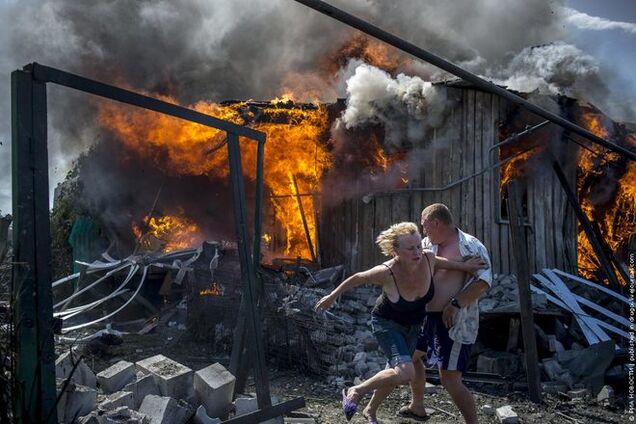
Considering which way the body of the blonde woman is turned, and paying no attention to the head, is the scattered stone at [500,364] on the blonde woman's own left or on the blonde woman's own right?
on the blonde woman's own left

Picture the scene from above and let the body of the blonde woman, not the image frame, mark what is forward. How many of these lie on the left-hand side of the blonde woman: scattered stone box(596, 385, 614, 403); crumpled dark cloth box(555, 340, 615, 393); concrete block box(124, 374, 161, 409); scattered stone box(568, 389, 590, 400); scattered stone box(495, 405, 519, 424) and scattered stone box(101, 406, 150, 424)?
4

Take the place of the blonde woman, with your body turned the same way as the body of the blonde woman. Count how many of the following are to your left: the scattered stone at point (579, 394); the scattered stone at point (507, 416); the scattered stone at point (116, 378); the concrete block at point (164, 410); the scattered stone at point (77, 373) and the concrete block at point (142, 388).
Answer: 2

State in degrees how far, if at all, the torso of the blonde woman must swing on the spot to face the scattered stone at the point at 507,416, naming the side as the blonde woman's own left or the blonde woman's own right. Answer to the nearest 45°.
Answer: approximately 90° to the blonde woman's own left

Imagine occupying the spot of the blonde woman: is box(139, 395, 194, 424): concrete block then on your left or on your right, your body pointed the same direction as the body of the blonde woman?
on your right

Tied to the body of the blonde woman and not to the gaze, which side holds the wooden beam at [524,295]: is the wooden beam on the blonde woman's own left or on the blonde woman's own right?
on the blonde woman's own left

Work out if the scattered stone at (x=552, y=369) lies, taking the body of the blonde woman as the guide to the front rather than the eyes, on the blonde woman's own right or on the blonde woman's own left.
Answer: on the blonde woman's own left

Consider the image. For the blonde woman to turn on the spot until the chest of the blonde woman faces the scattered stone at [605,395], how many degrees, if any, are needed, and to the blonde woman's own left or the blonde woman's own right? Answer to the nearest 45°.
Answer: approximately 90° to the blonde woman's own left

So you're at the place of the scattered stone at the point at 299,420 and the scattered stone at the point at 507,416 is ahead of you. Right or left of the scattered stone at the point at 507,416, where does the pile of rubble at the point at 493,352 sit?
left

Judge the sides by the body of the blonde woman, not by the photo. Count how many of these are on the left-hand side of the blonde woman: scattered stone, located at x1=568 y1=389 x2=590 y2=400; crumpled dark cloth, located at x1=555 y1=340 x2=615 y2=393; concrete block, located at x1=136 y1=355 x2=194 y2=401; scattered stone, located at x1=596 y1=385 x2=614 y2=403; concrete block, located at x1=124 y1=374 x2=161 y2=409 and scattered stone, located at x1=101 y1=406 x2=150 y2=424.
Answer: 3

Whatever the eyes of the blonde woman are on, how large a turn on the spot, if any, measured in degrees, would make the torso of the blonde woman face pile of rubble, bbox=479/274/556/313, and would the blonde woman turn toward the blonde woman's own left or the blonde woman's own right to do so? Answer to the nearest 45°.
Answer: approximately 135° to the blonde woman's own left

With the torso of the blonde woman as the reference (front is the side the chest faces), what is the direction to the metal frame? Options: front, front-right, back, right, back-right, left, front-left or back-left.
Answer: right
